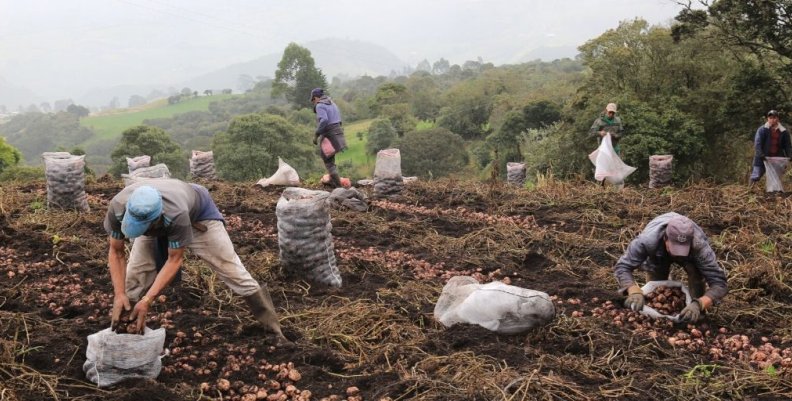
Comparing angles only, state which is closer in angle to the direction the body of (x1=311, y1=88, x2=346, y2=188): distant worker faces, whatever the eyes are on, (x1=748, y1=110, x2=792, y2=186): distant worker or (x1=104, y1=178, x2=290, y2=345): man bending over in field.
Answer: the man bending over in field

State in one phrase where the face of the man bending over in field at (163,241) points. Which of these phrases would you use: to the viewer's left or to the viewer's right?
to the viewer's left

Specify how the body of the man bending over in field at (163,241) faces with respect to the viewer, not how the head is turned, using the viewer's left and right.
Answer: facing the viewer and to the left of the viewer

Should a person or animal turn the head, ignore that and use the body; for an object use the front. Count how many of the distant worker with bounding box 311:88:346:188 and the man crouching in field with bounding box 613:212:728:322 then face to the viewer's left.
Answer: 1

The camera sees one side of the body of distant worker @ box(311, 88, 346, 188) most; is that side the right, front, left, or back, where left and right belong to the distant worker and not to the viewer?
left

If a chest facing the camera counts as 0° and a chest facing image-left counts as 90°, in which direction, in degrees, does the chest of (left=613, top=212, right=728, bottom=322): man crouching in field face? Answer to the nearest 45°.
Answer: approximately 0°

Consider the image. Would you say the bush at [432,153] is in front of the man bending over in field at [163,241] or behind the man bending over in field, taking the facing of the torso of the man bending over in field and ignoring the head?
behind

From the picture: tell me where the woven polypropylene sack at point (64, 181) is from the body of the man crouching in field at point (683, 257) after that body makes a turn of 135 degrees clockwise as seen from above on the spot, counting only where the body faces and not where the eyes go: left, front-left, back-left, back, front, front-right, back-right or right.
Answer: front-left

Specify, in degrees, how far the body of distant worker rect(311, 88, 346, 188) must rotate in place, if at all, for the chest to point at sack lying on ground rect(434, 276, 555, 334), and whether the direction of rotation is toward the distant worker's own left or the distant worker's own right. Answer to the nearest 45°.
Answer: approximately 90° to the distant worker's own left

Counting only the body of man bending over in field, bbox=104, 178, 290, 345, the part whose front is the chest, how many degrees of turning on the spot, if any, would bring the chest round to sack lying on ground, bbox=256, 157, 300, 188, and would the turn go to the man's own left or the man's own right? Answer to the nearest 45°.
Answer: approximately 135° to the man's own right

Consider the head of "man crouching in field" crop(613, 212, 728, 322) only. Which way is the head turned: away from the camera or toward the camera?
toward the camera
